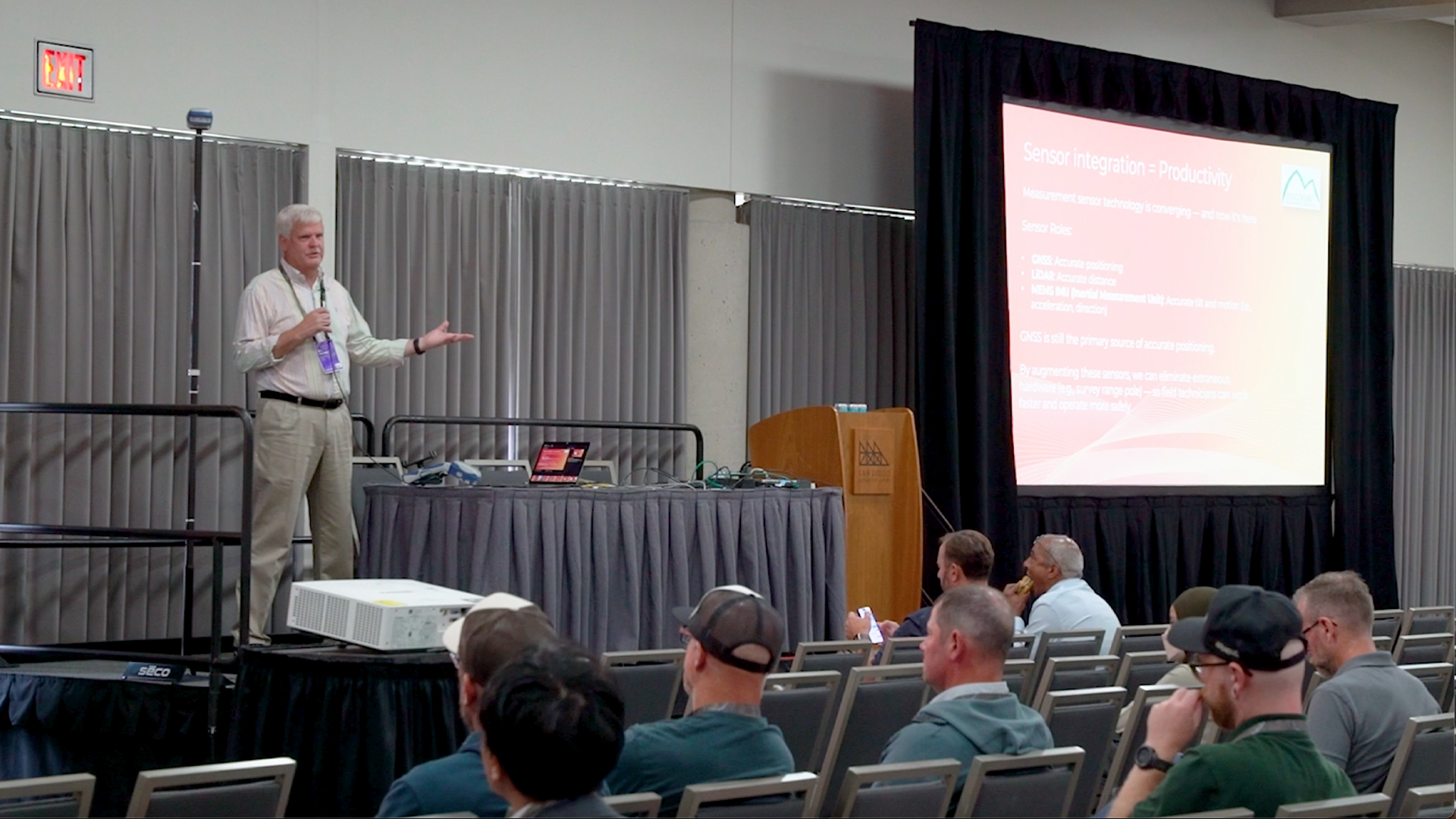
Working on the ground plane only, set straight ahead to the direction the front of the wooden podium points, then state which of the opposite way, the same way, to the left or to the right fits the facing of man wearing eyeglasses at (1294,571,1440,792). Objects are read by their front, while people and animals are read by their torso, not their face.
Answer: the opposite way

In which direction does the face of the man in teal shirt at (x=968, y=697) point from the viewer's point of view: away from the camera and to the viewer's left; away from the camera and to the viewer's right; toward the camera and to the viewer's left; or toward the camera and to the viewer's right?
away from the camera and to the viewer's left

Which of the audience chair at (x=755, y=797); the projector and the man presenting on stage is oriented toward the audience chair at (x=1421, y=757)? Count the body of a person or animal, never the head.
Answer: the man presenting on stage

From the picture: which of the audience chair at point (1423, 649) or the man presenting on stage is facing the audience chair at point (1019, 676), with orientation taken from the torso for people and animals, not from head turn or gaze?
the man presenting on stage

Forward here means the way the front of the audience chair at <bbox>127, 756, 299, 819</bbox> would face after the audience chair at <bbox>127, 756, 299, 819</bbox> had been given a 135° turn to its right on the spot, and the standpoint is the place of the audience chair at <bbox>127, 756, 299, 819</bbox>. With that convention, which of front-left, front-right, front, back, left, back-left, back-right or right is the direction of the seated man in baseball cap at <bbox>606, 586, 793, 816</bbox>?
front

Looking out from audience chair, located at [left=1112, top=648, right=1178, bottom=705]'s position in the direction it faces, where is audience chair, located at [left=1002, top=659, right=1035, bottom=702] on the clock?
audience chair, located at [left=1002, top=659, right=1035, bottom=702] is roughly at 9 o'clock from audience chair, located at [left=1112, top=648, right=1178, bottom=705].

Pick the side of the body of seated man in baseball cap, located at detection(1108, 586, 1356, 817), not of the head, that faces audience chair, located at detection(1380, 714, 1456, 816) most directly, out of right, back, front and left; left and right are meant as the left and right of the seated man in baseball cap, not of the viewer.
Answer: right

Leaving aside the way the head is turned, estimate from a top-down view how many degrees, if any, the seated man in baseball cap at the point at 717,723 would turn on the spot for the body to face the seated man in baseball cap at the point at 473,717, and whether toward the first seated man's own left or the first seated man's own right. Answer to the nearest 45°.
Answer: approximately 90° to the first seated man's own left

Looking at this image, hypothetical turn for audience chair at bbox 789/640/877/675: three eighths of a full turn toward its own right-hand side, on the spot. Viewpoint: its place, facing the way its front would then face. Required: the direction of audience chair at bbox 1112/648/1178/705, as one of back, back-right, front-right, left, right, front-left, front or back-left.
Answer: front

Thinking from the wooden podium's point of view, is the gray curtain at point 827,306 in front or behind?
behind

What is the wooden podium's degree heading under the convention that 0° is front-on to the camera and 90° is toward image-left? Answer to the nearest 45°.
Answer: approximately 315°
